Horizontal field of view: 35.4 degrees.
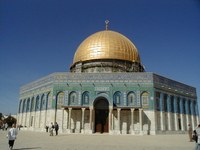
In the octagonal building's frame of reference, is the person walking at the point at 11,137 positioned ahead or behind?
ahead

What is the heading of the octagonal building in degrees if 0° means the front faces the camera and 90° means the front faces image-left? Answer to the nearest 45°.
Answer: approximately 0°
